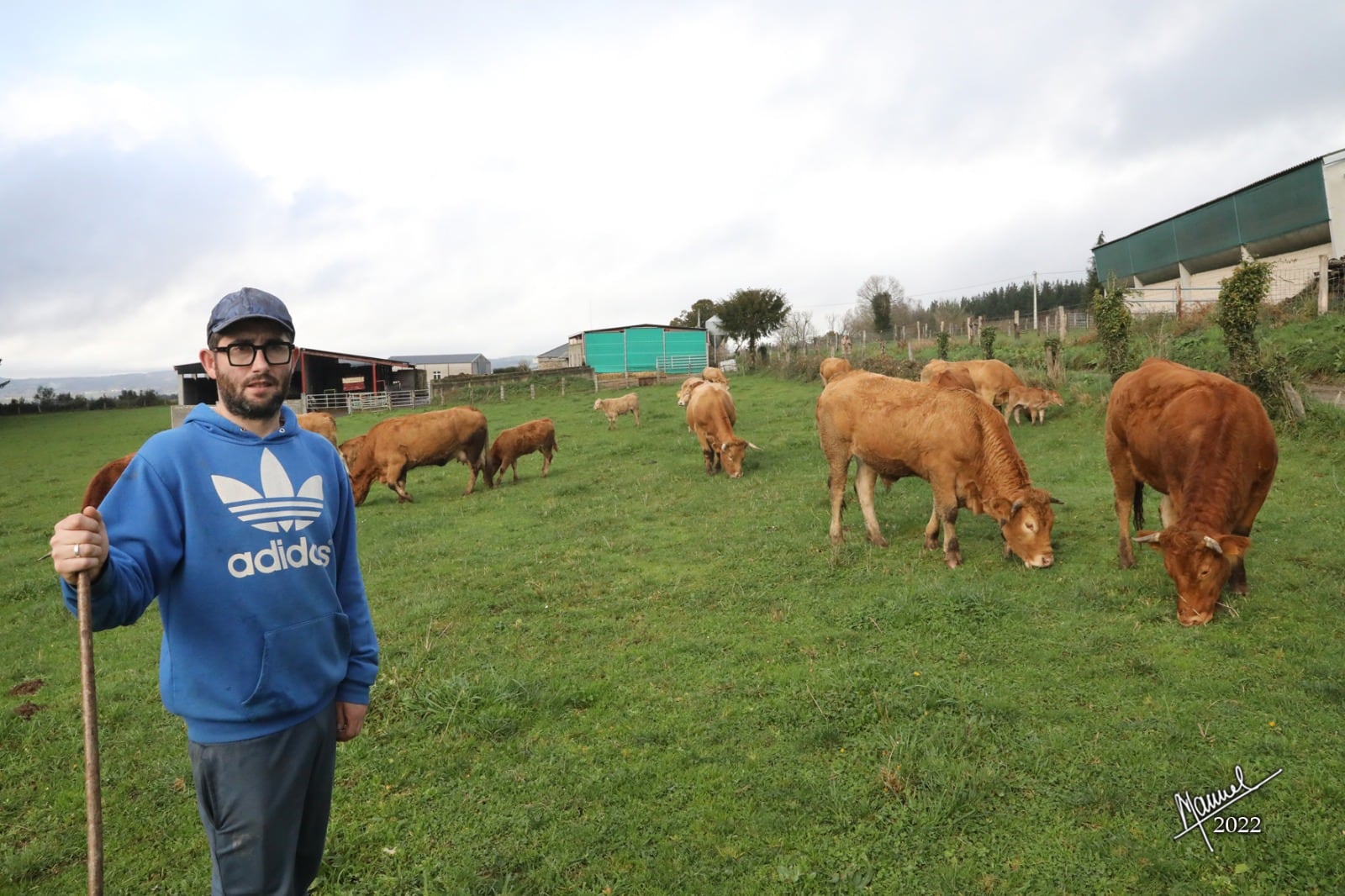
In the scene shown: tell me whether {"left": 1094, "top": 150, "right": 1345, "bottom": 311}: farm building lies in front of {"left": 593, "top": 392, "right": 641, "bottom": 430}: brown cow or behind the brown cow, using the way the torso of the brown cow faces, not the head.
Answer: behind

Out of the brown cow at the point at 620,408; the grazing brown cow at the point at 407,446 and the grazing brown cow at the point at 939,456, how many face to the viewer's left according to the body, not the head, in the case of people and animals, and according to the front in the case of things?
2

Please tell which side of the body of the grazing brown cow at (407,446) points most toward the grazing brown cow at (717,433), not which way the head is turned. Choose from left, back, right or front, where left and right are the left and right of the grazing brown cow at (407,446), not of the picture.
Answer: back

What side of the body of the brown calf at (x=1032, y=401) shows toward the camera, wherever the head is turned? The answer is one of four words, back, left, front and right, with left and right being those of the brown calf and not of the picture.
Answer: right

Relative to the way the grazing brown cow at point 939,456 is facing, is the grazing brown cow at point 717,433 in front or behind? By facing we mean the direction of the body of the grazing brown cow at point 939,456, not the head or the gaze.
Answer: behind

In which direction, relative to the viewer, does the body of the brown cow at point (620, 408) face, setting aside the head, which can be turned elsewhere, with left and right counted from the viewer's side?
facing to the left of the viewer

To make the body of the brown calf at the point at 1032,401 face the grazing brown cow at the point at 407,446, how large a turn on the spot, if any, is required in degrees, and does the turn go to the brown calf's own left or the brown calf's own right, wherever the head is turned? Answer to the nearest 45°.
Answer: approximately 135° to the brown calf's own right

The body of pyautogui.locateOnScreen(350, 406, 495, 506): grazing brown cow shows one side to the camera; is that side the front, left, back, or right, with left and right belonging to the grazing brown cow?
left

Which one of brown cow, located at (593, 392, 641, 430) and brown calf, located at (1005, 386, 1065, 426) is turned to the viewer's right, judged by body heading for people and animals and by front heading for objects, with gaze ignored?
brown calf, located at (1005, 386, 1065, 426)
